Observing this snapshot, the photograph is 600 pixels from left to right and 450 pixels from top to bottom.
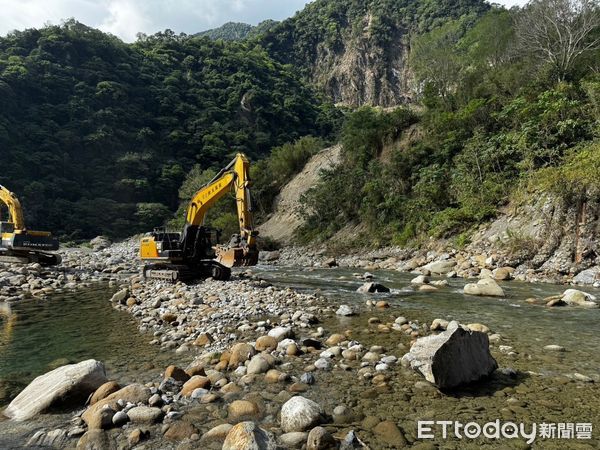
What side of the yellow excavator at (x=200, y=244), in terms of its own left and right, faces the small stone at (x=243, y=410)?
right

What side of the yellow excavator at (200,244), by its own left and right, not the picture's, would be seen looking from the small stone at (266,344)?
right

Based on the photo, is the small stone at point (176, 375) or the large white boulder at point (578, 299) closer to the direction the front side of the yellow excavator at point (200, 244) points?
the large white boulder

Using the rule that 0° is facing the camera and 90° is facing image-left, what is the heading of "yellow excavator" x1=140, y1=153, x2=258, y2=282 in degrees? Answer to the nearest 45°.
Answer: approximately 270°

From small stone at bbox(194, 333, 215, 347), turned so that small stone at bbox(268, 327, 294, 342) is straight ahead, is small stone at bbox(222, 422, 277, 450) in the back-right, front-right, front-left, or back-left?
front-right

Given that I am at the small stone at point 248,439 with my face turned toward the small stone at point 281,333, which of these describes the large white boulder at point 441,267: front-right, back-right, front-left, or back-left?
front-right

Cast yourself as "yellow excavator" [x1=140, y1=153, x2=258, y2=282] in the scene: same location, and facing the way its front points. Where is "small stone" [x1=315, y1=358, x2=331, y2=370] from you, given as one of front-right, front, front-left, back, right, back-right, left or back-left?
right

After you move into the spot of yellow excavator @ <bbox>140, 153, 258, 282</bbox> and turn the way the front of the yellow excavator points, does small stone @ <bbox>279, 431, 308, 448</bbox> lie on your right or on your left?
on your right

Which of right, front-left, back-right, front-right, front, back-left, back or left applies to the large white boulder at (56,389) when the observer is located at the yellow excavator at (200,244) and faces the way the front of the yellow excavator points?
right

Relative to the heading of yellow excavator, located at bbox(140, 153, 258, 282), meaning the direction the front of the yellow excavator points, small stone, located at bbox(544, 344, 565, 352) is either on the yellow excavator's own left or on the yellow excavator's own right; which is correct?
on the yellow excavator's own right

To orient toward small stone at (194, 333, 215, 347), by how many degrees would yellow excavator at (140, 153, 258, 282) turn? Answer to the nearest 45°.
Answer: approximately 90° to its right

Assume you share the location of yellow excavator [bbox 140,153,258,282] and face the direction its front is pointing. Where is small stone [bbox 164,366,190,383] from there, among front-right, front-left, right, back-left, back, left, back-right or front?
right

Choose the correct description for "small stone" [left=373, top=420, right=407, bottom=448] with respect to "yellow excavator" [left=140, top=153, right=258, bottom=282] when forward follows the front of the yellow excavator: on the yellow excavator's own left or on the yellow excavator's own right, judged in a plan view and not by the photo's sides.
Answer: on the yellow excavator's own right

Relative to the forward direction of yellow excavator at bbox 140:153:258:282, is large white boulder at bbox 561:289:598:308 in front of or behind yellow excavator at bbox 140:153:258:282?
in front

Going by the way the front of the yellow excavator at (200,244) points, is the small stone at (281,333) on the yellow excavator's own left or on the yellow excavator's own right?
on the yellow excavator's own right

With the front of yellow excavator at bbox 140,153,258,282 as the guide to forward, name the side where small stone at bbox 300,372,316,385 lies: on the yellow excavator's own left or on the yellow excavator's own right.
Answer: on the yellow excavator's own right

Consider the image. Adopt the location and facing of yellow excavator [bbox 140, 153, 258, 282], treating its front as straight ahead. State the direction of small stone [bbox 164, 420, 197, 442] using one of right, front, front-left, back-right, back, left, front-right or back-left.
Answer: right

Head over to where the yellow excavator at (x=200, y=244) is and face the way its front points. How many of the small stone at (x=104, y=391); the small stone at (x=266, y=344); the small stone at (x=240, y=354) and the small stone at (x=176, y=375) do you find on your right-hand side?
4

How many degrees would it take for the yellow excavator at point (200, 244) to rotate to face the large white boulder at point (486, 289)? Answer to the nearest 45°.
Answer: approximately 45° to its right
